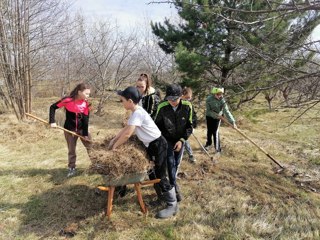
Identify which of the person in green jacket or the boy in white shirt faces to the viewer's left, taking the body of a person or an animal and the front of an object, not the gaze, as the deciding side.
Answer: the boy in white shirt

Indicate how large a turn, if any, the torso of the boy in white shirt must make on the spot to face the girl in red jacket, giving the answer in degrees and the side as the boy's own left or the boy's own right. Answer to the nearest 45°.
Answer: approximately 45° to the boy's own right

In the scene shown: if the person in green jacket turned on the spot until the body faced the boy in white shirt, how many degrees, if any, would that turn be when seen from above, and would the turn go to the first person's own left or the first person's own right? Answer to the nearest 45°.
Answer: approximately 45° to the first person's own right

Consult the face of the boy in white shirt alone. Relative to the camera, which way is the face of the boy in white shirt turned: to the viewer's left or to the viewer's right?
to the viewer's left

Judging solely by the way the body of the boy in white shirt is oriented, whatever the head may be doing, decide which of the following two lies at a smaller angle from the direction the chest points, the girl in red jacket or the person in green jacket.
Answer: the girl in red jacket

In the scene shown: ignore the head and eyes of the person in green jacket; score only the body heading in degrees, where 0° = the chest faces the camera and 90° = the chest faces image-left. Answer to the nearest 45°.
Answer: approximately 315°

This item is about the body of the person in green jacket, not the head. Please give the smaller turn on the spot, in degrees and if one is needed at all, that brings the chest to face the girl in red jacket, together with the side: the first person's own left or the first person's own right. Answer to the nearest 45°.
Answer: approximately 90° to the first person's own right

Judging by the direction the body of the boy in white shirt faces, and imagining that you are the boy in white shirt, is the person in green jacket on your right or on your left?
on your right

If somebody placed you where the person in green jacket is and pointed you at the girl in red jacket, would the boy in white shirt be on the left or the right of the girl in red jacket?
left

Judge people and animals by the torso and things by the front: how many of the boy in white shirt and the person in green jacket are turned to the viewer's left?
1

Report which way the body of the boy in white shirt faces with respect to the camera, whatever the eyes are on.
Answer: to the viewer's left
